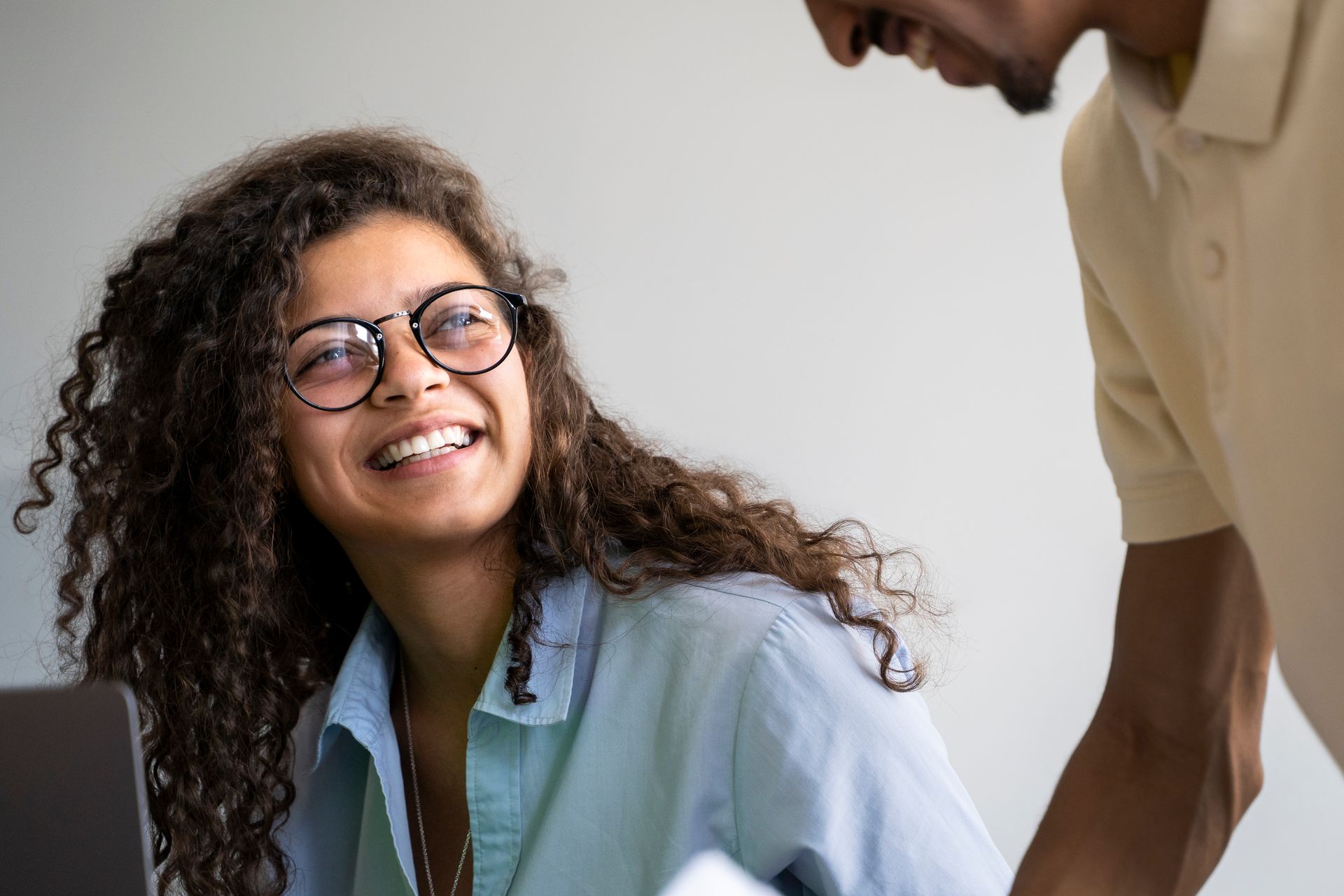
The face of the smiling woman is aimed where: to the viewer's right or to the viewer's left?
to the viewer's right

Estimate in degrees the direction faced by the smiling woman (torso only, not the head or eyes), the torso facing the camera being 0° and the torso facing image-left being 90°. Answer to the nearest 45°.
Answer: approximately 45°

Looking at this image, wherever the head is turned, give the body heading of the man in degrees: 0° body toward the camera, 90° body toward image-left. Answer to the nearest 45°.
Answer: approximately 45°

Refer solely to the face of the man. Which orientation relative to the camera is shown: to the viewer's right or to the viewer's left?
to the viewer's left

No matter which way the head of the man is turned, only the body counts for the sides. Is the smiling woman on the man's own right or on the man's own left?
on the man's own right

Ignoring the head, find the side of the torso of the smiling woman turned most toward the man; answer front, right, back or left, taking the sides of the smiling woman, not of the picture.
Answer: left
